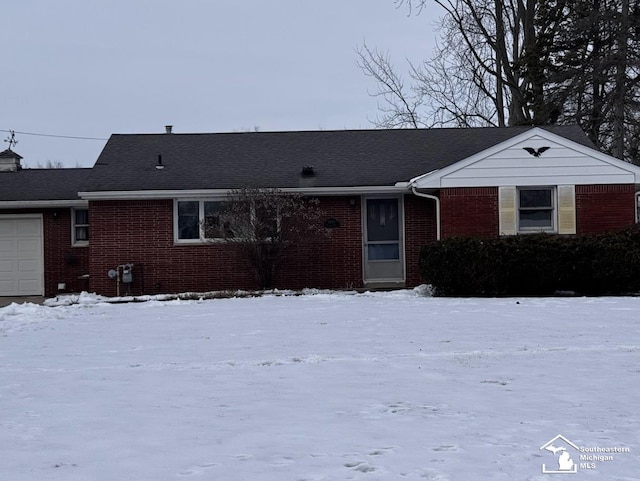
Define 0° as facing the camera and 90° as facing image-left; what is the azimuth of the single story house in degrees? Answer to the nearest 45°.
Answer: approximately 0°

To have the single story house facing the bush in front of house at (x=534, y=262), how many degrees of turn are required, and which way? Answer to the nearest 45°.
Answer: approximately 45° to its left
